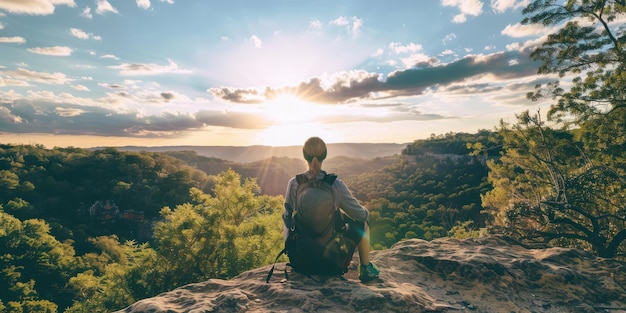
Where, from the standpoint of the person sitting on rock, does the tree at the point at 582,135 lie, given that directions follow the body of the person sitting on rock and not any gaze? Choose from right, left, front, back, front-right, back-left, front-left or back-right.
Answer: front-right

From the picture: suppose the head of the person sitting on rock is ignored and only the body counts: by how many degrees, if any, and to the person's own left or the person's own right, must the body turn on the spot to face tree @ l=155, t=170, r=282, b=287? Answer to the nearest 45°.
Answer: approximately 45° to the person's own left

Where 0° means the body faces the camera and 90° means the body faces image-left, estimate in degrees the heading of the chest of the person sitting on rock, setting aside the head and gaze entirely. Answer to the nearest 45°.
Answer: approximately 180°

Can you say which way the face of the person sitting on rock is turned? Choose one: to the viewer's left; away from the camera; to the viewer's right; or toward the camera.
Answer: away from the camera
